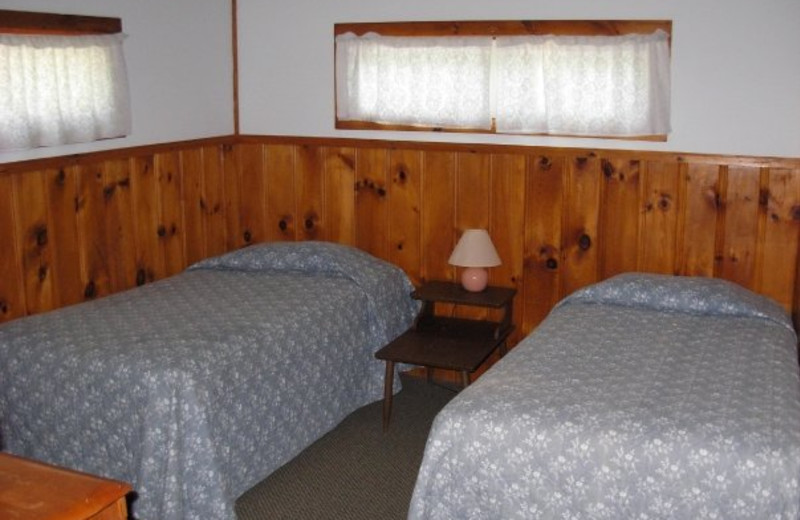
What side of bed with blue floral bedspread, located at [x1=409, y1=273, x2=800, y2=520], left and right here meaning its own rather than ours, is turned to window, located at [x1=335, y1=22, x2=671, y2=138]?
back

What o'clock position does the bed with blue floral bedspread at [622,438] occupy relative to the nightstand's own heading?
The bed with blue floral bedspread is roughly at 10 o'clock from the nightstand.

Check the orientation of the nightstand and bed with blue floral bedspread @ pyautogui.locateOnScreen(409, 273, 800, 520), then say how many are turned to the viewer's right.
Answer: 0

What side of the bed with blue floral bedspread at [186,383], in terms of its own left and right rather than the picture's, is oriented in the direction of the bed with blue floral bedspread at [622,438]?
left

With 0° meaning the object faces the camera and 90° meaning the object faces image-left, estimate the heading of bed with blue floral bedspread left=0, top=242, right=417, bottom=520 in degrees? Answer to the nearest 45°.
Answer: approximately 45°

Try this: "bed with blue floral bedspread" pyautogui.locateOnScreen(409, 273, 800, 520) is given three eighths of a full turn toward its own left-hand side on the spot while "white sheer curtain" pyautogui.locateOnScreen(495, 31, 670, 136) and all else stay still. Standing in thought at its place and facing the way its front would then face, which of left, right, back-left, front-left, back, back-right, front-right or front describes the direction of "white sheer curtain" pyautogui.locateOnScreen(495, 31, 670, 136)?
front-left

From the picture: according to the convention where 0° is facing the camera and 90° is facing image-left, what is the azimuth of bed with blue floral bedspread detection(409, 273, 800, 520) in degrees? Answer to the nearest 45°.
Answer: approximately 0°

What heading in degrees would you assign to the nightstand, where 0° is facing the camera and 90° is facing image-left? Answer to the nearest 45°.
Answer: approximately 45°
